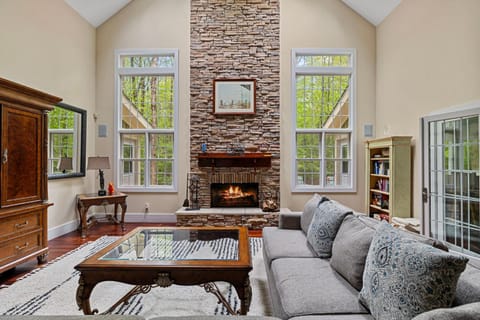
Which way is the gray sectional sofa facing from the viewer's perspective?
to the viewer's left

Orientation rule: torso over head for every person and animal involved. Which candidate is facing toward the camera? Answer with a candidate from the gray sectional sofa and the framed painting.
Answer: the framed painting

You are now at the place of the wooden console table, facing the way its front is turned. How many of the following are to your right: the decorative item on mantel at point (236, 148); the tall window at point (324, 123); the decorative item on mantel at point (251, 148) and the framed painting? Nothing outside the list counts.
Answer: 0

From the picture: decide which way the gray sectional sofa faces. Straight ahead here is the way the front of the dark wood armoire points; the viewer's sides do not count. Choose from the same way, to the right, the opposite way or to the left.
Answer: the opposite way

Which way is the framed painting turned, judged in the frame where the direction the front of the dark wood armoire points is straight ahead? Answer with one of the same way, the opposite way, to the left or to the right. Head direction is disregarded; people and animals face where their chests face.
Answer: to the right

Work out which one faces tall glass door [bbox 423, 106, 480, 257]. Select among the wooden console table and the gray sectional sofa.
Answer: the wooden console table

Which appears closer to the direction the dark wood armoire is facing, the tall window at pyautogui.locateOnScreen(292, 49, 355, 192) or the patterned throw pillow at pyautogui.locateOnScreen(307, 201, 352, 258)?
the patterned throw pillow

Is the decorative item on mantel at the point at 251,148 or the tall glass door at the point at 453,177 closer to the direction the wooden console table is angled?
the tall glass door

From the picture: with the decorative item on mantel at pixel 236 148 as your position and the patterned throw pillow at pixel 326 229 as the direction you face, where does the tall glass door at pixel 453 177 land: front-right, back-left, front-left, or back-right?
front-left

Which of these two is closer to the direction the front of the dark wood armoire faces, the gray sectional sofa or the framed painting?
the gray sectional sofa

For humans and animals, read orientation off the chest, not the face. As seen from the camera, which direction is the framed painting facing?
toward the camera

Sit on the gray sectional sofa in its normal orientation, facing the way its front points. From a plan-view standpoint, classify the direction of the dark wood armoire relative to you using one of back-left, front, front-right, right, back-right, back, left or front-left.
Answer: front

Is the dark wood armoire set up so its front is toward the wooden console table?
no

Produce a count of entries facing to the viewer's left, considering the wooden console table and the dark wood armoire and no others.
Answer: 0

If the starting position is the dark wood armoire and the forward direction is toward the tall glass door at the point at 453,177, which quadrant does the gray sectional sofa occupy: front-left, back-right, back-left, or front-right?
front-right

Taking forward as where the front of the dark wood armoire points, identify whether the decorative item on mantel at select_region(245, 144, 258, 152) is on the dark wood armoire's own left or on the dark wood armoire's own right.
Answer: on the dark wood armoire's own left

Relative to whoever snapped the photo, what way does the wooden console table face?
facing the viewer and to the right of the viewer

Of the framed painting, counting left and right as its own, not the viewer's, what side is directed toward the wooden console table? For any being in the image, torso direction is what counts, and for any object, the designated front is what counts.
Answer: right

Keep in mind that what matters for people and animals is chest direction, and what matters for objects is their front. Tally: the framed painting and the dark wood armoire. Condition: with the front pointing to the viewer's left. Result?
0
